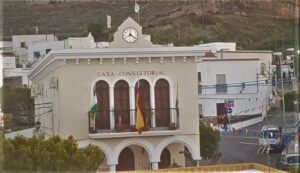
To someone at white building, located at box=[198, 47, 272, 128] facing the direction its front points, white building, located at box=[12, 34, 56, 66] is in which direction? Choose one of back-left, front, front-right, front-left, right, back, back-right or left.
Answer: right

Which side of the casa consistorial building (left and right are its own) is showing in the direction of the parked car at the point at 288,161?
left

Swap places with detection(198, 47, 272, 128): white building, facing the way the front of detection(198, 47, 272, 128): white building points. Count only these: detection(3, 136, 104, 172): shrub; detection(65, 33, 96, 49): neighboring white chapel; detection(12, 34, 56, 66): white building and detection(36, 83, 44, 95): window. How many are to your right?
4

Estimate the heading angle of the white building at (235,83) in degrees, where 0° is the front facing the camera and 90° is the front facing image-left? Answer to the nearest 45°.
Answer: approximately 0°

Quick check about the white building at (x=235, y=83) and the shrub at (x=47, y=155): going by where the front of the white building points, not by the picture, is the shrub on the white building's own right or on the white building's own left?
on the white building's own right

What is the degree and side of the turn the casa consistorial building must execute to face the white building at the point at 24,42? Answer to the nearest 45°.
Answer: approximately 180°

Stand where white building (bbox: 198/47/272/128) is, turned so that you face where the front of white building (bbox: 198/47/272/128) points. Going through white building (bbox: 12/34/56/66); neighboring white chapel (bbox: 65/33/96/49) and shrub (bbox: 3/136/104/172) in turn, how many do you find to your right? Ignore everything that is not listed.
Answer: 3

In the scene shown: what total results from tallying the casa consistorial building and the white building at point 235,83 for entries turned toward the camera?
2

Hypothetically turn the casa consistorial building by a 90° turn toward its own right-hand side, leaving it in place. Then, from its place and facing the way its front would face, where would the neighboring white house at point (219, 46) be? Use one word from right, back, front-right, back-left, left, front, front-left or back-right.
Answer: back
